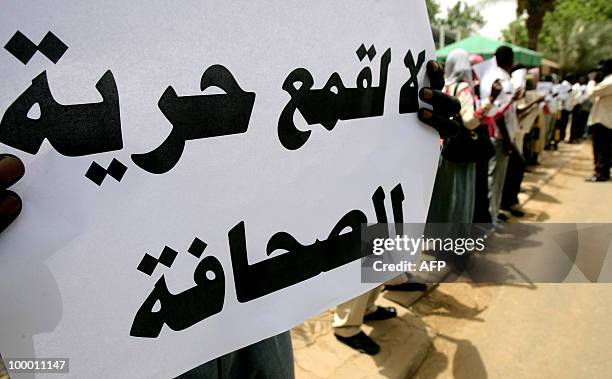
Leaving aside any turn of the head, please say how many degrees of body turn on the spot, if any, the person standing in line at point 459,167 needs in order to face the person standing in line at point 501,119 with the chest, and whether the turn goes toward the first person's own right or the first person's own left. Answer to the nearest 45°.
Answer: approximately 45° to the first person's own left
